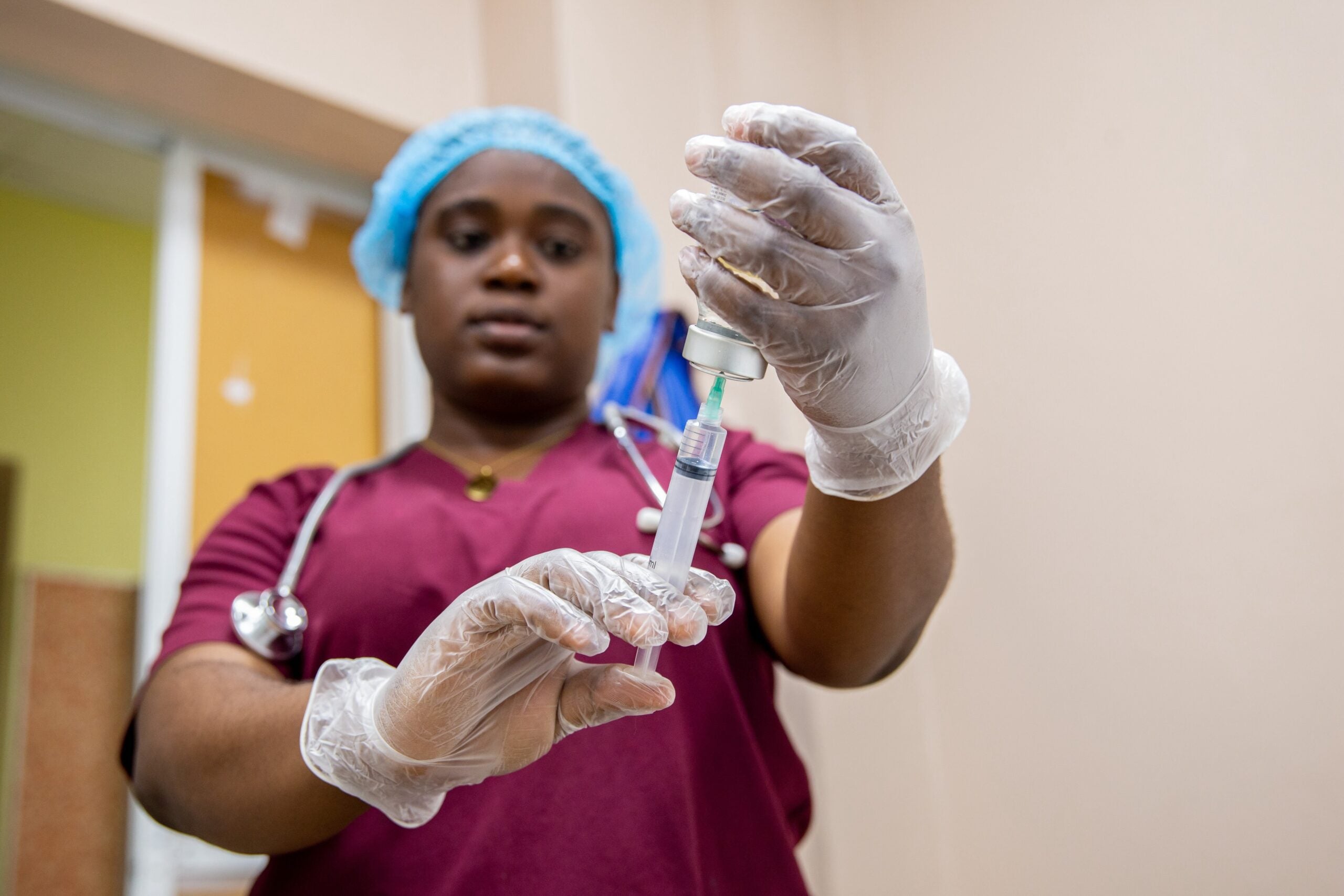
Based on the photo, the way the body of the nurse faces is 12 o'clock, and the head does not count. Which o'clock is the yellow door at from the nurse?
The yellow door is roughly at 5 o'clock from the nurse.

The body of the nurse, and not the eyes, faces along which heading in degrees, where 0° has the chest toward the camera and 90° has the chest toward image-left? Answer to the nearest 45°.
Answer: approximately 0°
